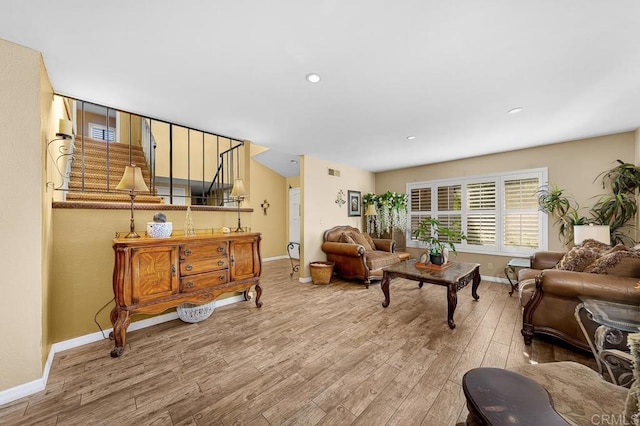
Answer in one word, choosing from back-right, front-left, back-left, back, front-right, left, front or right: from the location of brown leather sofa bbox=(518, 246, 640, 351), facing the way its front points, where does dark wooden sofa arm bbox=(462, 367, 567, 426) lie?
left

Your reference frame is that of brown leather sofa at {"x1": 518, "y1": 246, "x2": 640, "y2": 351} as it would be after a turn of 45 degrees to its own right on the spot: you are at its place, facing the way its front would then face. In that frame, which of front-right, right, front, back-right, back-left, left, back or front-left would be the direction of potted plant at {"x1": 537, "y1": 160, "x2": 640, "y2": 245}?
front-right

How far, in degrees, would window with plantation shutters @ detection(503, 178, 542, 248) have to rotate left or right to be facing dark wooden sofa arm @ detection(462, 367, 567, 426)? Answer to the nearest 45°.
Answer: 0° — it already faces it

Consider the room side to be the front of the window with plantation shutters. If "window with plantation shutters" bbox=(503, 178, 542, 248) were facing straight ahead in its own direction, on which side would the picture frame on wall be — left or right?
on its right

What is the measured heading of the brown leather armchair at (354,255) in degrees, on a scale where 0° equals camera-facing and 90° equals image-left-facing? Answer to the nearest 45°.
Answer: approximately 315°

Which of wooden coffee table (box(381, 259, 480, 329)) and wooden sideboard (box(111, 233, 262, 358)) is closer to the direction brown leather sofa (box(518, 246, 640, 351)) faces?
the wooden coffee table

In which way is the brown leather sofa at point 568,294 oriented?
to the viewer's left

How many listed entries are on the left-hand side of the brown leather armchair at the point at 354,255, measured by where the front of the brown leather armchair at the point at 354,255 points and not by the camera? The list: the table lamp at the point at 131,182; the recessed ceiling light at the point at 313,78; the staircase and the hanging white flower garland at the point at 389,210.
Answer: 1
